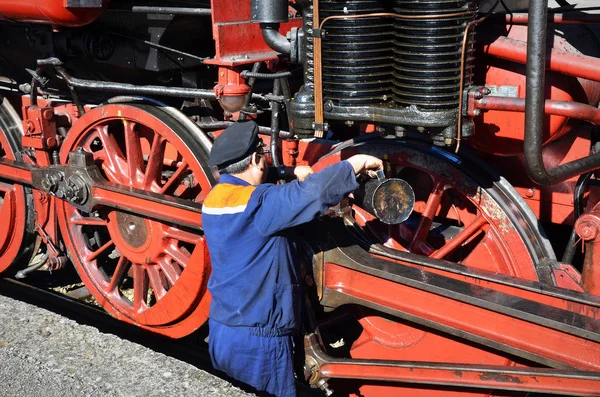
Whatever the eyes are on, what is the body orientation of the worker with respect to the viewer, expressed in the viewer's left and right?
facing away from the viewer and to the right of the viewer

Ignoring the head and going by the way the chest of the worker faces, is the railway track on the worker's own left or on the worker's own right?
on the worker's own left

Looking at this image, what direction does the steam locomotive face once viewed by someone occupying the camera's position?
facing the viewer and to the right of the viewer

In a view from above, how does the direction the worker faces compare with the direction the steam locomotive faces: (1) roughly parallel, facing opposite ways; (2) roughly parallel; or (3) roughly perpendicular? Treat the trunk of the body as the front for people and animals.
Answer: roughly perpendicular
